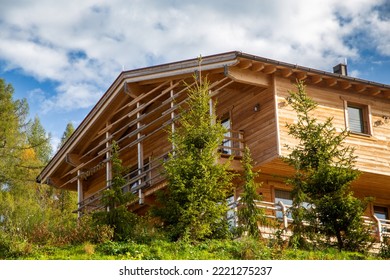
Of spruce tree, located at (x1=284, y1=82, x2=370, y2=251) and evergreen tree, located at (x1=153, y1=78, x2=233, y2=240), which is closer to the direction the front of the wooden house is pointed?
the evergreen tree

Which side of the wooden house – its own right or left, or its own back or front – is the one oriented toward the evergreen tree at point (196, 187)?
front

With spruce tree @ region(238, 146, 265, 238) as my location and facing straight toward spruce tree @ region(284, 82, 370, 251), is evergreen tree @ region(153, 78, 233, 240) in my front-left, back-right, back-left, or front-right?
back-right

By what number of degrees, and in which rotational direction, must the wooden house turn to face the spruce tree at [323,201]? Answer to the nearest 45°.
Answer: approximately 45° to its left

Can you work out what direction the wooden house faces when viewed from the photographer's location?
facing the viewer and to the left of the viewer

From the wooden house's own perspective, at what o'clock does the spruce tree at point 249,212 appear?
The spruce tree is roughly at 11 o'clock from the wooden house.
